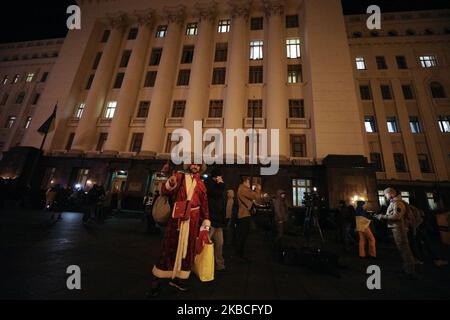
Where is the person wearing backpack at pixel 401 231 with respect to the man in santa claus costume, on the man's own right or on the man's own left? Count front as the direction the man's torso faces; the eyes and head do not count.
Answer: on the man's own left

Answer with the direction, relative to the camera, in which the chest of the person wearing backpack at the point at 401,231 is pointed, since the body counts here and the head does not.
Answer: to the viewer's left

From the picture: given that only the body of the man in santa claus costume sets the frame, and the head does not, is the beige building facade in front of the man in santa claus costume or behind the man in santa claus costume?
behind

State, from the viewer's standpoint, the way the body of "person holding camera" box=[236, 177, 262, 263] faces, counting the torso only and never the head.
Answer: to the viewer's right

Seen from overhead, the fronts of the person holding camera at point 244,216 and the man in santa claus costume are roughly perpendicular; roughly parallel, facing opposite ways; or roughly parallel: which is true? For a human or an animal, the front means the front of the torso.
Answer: roughly perpendicular

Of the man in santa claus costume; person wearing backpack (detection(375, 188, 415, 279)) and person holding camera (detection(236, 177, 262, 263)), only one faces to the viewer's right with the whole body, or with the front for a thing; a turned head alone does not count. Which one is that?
the person holding camera

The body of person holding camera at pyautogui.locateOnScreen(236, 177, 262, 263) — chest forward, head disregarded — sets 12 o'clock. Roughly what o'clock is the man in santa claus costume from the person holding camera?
The man in santa claus costume is roughly at 4 o'clock from the person holding camera.
